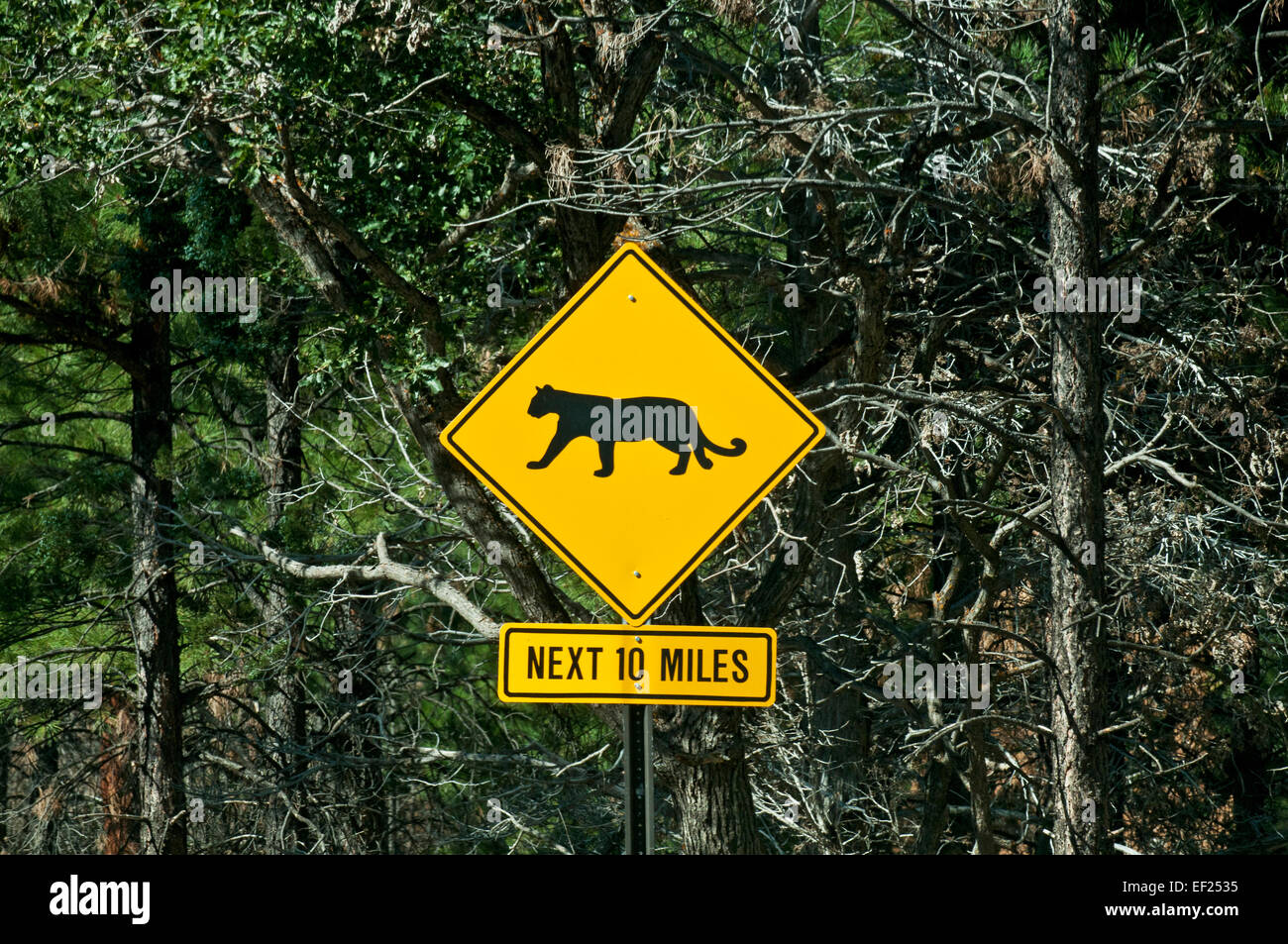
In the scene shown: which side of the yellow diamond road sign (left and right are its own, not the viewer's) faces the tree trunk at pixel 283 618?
back

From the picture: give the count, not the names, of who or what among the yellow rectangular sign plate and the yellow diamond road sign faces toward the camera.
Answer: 2

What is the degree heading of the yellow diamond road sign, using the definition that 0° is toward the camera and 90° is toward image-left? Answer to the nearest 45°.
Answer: approximately 0°

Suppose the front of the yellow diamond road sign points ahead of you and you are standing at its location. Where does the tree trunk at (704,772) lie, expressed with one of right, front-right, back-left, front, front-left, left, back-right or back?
back

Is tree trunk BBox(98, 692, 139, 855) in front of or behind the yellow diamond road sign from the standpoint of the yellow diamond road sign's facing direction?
behind

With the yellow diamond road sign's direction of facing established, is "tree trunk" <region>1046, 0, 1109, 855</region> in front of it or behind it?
behind
